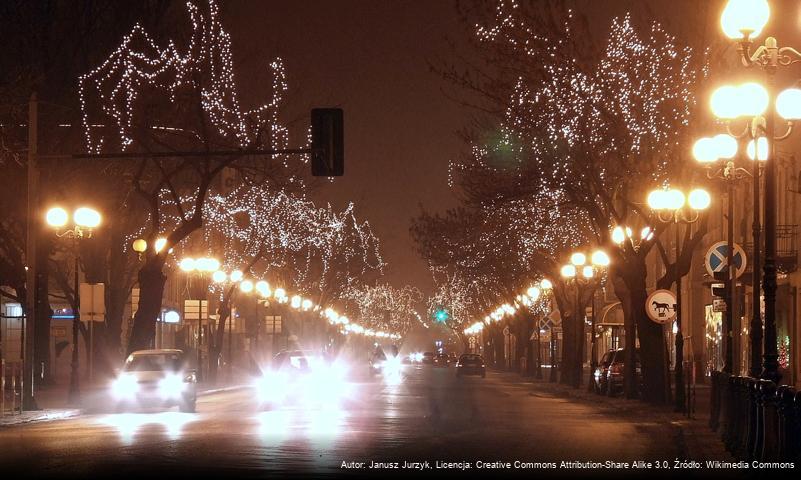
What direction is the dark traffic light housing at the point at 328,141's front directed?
away from the camera

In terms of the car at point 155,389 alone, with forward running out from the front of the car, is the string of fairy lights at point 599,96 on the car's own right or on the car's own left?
on the car's own left

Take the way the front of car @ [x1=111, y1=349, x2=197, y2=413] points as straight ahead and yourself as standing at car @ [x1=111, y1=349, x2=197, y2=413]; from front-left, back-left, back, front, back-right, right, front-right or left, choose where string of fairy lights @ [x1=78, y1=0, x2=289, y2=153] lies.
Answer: back

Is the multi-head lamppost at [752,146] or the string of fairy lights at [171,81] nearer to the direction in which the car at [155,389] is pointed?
the multi-head lamppost

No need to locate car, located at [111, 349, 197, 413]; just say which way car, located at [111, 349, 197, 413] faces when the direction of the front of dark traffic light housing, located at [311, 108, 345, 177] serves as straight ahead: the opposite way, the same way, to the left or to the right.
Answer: the opposite way

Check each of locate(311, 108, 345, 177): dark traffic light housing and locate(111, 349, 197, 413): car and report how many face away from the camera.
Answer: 1

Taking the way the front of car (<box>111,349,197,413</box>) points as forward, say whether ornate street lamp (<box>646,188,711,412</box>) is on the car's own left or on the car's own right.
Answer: on the car's own left

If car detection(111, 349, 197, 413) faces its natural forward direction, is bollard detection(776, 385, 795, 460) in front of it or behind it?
in front
